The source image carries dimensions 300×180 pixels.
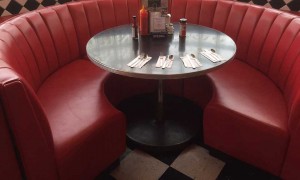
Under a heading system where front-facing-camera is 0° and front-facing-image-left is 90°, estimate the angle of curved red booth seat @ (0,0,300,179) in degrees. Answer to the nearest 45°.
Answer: approximately 0°
